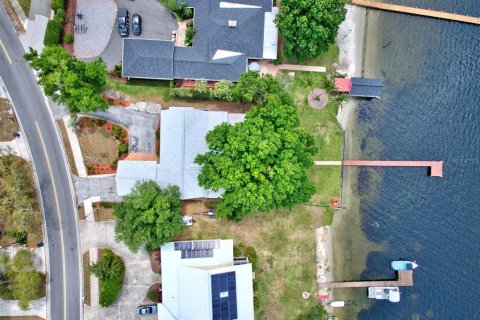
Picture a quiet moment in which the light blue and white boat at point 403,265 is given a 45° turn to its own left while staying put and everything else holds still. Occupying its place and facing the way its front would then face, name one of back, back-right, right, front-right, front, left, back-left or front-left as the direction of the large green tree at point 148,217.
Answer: back

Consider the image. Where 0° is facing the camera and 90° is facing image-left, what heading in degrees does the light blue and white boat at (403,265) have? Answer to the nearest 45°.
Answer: approximately 270°

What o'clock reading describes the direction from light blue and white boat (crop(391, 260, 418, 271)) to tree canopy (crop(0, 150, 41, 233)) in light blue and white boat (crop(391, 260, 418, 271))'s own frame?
The tree canopy is roughly at 5 o'clock from the light blue and white boat.

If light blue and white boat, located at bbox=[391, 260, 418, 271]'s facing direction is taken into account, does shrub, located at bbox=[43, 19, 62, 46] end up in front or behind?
behind

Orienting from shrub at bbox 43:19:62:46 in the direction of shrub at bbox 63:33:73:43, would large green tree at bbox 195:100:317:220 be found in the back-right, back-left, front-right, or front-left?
front-right

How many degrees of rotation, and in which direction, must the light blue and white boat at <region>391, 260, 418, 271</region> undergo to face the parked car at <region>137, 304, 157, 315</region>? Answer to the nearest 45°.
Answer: approximately 135° to its right
